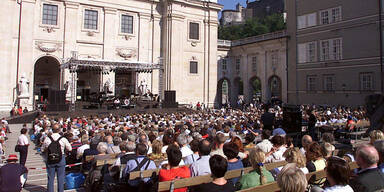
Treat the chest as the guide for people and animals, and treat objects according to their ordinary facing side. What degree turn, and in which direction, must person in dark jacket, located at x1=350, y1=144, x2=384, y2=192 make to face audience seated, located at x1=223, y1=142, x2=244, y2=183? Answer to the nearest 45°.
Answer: approximately 45° to their left

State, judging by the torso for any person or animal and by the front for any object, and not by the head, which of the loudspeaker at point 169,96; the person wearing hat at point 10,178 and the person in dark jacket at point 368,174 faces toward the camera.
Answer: the loudspeaker

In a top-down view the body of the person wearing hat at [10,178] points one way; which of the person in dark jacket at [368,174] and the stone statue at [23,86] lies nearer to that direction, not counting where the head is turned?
the stone statue

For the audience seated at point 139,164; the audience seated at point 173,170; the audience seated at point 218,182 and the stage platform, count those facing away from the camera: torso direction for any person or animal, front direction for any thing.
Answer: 3

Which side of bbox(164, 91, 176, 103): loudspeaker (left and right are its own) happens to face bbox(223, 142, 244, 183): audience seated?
front

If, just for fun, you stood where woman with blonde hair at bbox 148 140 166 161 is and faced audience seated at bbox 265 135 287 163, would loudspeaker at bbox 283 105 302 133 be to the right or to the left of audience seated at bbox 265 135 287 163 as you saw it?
left

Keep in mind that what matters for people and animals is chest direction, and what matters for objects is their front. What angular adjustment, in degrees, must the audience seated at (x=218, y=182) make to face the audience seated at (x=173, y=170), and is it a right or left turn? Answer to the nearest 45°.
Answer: approximately 45° to their left

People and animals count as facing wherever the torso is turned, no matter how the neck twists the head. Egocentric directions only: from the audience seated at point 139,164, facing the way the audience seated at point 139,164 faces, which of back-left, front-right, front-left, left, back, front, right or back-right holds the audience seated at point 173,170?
back-right

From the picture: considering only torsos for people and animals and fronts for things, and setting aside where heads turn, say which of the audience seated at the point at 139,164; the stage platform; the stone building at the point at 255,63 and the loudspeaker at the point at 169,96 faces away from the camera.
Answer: the audience seated

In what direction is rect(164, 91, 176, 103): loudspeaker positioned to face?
toward the camera

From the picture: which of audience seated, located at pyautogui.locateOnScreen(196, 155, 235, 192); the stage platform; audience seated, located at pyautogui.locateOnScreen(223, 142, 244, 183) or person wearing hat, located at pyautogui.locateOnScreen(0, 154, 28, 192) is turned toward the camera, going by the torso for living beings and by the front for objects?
the stage platform

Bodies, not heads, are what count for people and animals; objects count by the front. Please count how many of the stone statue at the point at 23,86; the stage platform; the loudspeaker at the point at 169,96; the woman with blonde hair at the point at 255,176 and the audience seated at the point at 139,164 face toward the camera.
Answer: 3

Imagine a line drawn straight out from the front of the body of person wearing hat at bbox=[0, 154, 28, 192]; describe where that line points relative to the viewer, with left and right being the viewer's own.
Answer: facing away from the viewer

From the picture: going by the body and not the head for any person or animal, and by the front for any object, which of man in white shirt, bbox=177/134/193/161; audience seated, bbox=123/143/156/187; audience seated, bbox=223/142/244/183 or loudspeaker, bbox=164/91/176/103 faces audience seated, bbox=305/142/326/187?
the loudspeaker
